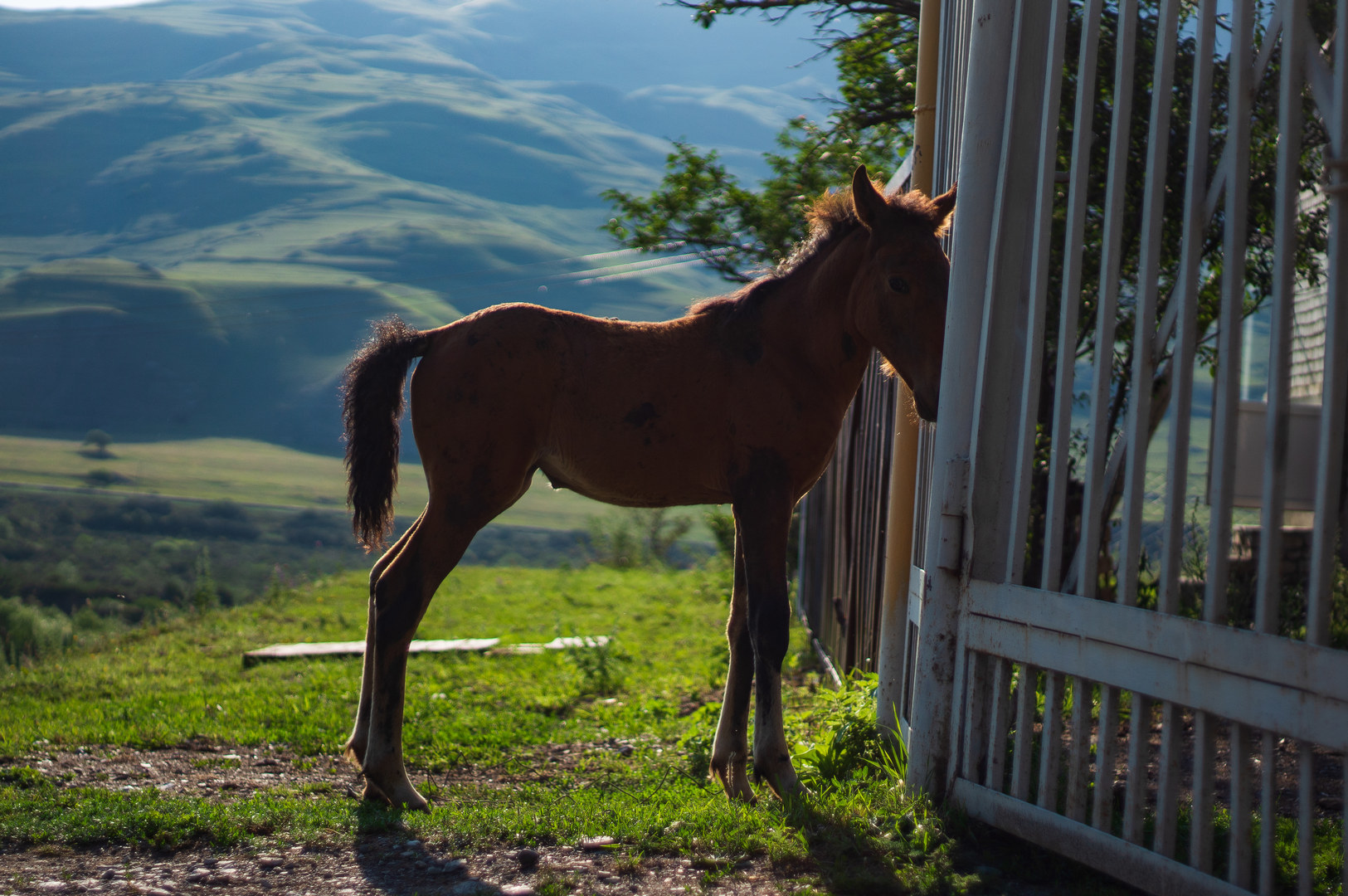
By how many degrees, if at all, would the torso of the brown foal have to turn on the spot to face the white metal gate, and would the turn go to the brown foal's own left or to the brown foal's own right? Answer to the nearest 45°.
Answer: approximately 45° to the brown foal's own right

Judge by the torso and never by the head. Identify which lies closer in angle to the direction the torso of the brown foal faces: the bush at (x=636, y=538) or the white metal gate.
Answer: the white metal gate

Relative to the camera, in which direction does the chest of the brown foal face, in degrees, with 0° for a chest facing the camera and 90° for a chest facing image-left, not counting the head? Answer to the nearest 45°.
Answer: approximately 270°

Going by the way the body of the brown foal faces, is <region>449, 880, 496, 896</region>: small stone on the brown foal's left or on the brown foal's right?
on the brown foal's right

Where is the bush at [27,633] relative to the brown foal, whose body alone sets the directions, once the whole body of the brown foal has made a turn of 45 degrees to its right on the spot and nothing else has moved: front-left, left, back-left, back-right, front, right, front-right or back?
back

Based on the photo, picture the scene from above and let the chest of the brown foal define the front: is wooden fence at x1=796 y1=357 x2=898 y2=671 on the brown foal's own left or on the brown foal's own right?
on the brown foal's own left

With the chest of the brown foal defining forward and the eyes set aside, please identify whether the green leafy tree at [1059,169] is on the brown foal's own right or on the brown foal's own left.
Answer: on the brown foal's own left

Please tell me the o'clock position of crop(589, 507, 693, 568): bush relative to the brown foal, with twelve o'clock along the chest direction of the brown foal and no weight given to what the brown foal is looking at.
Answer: The bush is roughly at 9 o'clock from the brown foal.
